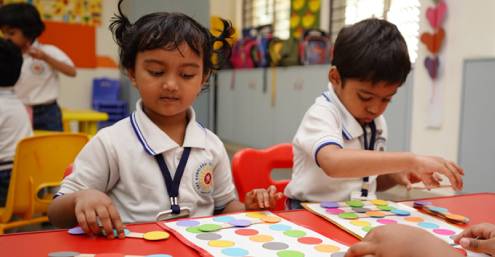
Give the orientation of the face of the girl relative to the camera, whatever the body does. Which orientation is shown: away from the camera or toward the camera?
toward the camera

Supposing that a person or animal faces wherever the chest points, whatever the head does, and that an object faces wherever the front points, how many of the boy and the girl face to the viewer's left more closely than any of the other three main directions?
0

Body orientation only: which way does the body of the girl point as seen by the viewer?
toward the camera

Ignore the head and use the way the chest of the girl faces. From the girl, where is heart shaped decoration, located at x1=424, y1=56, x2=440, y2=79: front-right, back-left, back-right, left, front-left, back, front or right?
back-left

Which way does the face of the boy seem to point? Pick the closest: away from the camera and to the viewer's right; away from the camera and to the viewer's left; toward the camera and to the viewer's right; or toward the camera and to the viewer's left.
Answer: toward the camera and to the viewer's right

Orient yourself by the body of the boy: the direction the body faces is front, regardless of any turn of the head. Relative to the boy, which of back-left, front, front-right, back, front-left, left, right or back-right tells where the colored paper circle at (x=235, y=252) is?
front-right

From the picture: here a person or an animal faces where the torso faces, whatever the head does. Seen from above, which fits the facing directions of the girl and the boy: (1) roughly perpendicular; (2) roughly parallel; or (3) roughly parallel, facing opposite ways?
roughly parallel

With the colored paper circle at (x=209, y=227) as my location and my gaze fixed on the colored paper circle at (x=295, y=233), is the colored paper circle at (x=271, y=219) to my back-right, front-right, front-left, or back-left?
front-left
